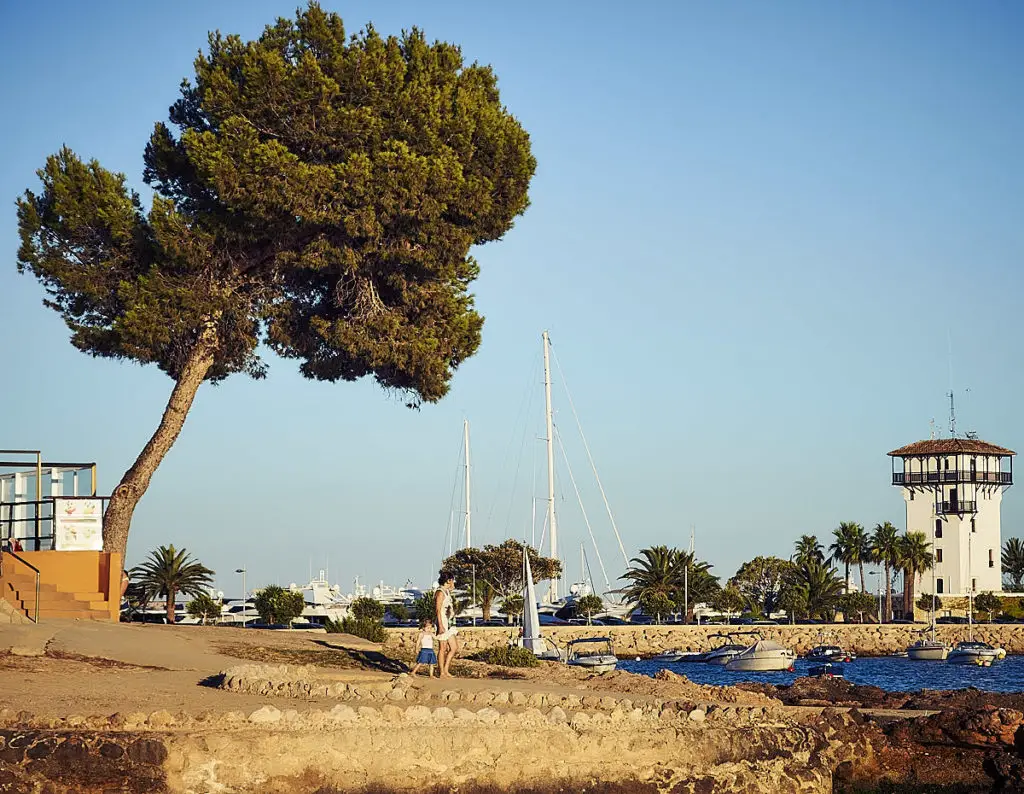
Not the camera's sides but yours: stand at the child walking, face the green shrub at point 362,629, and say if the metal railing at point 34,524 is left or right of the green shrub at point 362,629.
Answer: left
